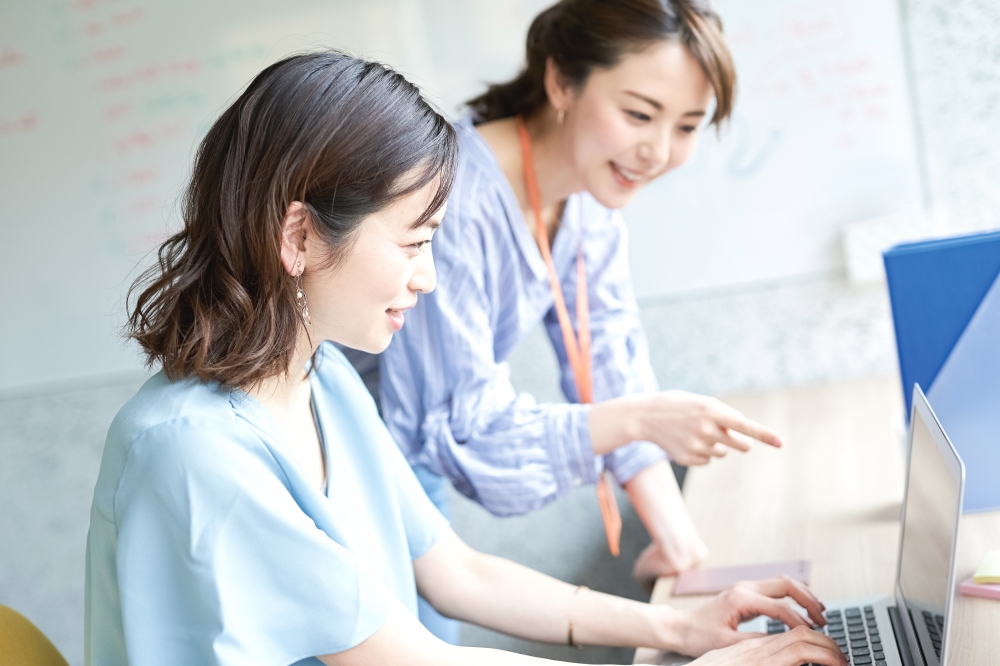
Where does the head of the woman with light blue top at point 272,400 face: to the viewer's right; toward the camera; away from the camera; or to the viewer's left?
to the viewer's right

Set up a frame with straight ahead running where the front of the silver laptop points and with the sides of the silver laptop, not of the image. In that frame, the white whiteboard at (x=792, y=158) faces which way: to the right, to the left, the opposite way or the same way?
to the left

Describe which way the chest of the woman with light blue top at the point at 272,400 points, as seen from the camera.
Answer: to the viewer's right

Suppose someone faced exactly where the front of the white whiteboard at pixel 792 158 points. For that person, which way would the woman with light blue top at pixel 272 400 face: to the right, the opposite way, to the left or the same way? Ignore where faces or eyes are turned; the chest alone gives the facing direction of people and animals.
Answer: to the left

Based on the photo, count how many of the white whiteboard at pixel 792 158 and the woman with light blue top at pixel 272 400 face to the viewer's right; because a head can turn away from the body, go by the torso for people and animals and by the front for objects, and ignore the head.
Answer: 1

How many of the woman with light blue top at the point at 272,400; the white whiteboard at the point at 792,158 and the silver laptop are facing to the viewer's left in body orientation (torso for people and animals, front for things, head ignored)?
1

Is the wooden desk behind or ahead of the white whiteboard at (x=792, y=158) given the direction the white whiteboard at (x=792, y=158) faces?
ahead

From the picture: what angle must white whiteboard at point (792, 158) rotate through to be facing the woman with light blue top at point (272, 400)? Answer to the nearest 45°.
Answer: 0° — it already faces them

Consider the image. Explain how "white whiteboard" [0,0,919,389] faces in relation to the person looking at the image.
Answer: facing the viewer

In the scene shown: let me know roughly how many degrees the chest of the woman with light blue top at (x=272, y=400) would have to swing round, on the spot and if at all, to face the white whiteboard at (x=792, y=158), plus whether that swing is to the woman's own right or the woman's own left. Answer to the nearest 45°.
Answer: approximately 45° to the woman's own left

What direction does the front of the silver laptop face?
to the viewer's left

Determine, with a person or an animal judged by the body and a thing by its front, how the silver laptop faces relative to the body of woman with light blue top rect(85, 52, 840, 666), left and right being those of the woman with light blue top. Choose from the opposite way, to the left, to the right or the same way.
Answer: the opposite way
